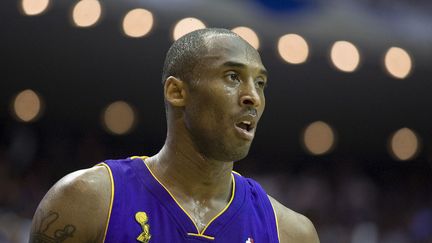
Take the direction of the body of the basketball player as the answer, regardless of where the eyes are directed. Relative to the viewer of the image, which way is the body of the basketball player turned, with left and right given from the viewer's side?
facing the viewer and to the right of the viewer
